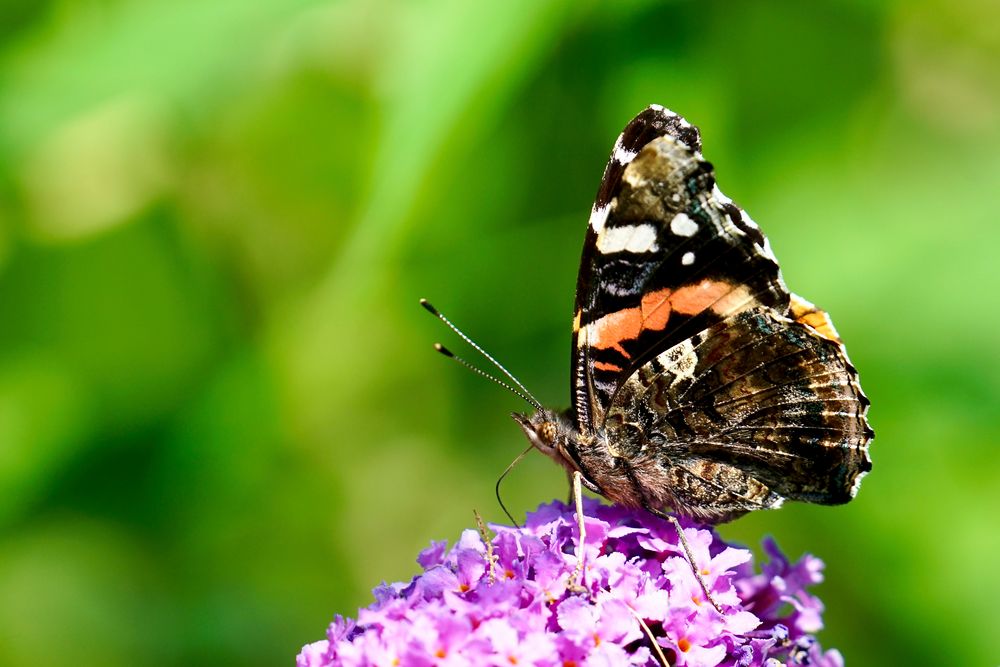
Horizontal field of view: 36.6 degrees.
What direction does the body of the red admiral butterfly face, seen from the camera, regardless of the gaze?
to the viewer's left
